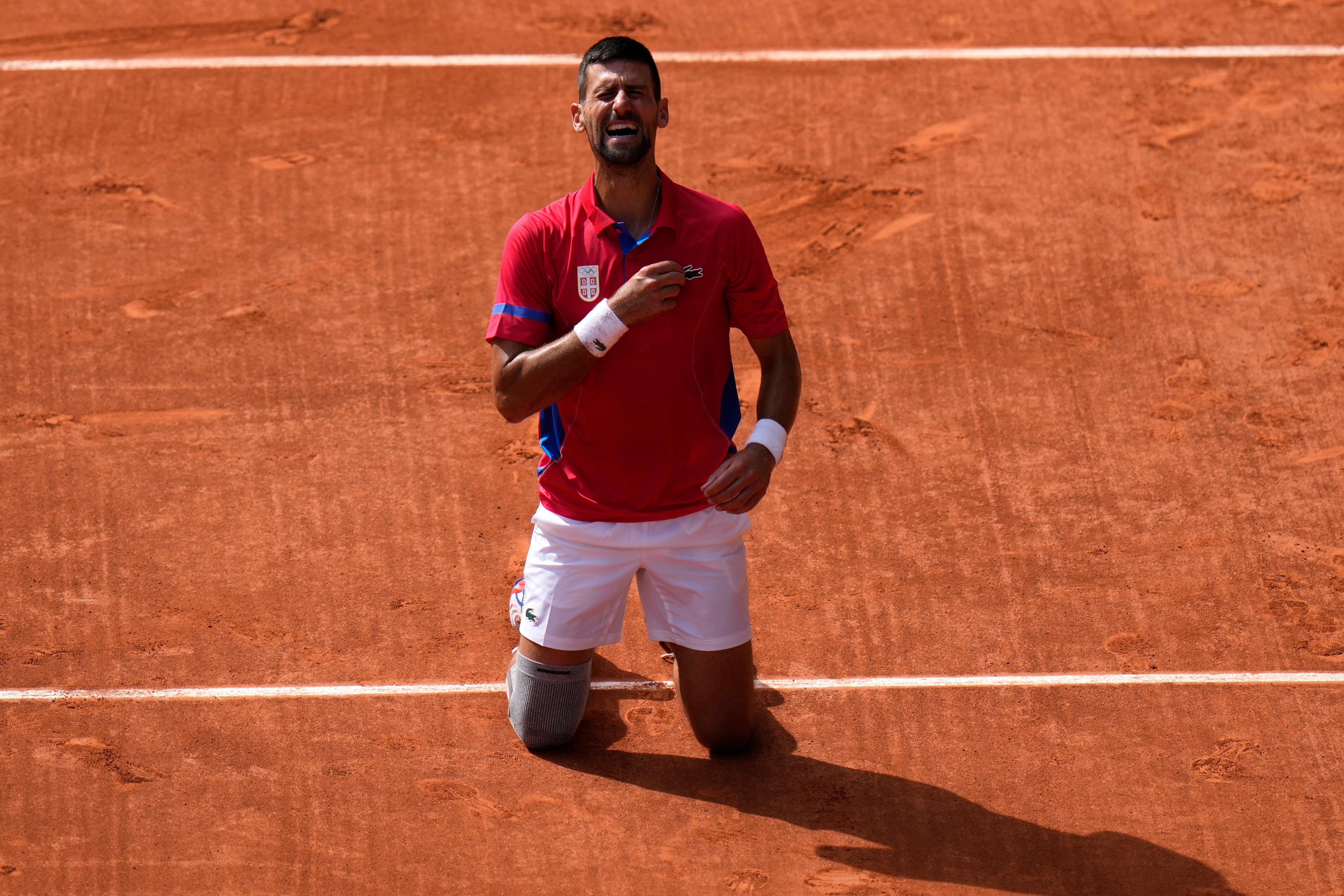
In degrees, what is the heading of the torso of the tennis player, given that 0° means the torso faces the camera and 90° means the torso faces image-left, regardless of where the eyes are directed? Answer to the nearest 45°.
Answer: approximately 0°
